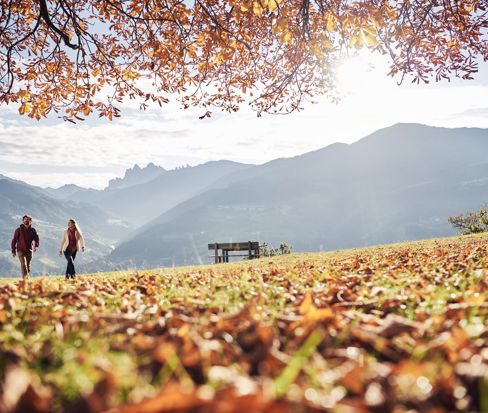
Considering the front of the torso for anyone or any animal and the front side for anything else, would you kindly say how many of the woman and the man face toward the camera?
2

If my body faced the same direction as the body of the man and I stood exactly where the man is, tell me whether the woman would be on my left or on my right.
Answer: on my left

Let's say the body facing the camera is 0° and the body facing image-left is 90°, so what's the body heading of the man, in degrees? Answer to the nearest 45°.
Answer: approximately 0°

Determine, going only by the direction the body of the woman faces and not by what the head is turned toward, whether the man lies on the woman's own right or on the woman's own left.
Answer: on the woman's own right
